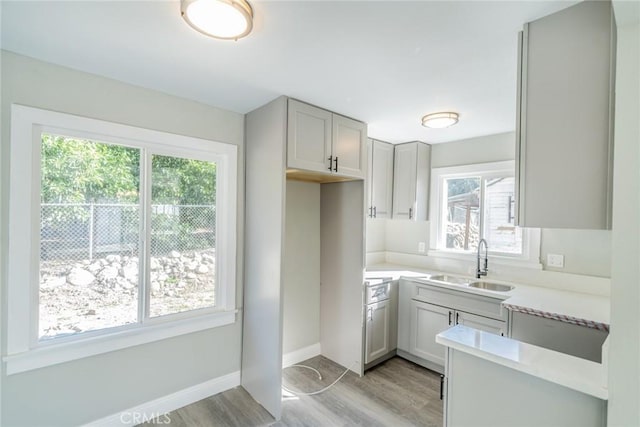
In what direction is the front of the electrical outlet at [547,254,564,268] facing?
toward the camera

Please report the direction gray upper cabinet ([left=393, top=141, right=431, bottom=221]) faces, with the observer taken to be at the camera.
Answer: facing the viewer and to the left of the viewer

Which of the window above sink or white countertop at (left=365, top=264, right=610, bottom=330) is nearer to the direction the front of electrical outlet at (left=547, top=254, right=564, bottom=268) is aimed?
the white countertop

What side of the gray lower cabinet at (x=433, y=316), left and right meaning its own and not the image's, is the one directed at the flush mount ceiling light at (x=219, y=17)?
front

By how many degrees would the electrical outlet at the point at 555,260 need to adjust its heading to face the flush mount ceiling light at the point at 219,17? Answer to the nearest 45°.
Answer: approximately 45° to its right

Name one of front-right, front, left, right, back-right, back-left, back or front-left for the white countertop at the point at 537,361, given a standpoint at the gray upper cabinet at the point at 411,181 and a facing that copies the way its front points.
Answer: front-left

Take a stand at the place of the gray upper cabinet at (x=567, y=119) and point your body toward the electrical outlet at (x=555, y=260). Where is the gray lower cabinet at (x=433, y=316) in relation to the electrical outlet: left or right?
left

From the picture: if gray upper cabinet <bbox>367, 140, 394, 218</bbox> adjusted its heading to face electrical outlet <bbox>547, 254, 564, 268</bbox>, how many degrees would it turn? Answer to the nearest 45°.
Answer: approximately 45° to its left

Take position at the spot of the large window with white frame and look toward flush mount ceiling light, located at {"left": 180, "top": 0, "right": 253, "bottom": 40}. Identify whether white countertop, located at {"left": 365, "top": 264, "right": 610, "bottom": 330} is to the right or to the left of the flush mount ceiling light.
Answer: left

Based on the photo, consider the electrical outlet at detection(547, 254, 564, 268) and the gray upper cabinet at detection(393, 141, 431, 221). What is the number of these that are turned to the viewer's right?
0

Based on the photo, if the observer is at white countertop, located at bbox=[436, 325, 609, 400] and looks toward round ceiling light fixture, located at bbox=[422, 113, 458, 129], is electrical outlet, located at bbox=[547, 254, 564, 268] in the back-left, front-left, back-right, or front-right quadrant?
front-right

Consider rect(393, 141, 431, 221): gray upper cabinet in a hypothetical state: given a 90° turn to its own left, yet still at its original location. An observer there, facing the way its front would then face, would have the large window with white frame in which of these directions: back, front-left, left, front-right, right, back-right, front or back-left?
right

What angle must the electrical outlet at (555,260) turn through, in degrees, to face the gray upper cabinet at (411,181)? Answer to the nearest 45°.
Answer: approximately 90° to its right
